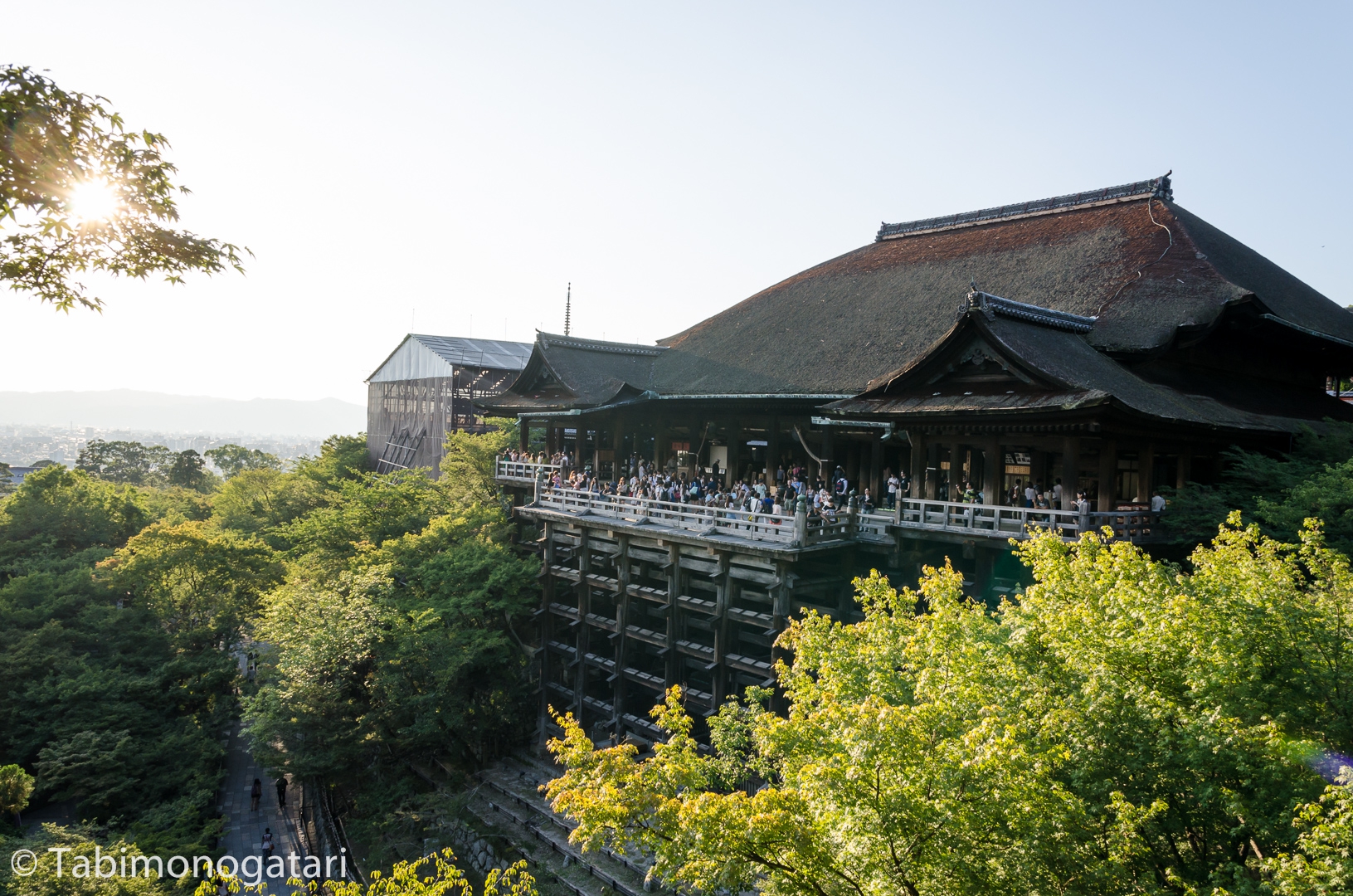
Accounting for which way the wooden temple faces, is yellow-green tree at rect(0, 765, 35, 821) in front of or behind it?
in front

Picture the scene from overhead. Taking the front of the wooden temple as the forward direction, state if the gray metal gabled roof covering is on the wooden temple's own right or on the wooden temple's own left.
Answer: on the wooden temple's own right

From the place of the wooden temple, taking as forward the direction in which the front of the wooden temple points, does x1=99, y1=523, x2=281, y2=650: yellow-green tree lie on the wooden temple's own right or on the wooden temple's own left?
on the wooden temple's own right

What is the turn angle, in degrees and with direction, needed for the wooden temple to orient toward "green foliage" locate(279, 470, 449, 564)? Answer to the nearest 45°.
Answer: approximately 45° to its right

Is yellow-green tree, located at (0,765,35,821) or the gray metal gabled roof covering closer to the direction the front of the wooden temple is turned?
the yellow-green tree

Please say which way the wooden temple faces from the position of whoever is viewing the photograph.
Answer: facing the viewer and to the left of the viewer

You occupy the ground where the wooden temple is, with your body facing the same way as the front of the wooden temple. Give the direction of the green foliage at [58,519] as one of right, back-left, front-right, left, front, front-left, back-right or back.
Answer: front-right

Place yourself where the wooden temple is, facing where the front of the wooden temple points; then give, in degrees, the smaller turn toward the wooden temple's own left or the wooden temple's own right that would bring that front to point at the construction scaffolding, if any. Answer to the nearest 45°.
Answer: approximately 90° to the wooden temple's own right

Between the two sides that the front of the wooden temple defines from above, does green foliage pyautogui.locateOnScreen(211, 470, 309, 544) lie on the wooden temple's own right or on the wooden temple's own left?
on the wooden temple's own right
